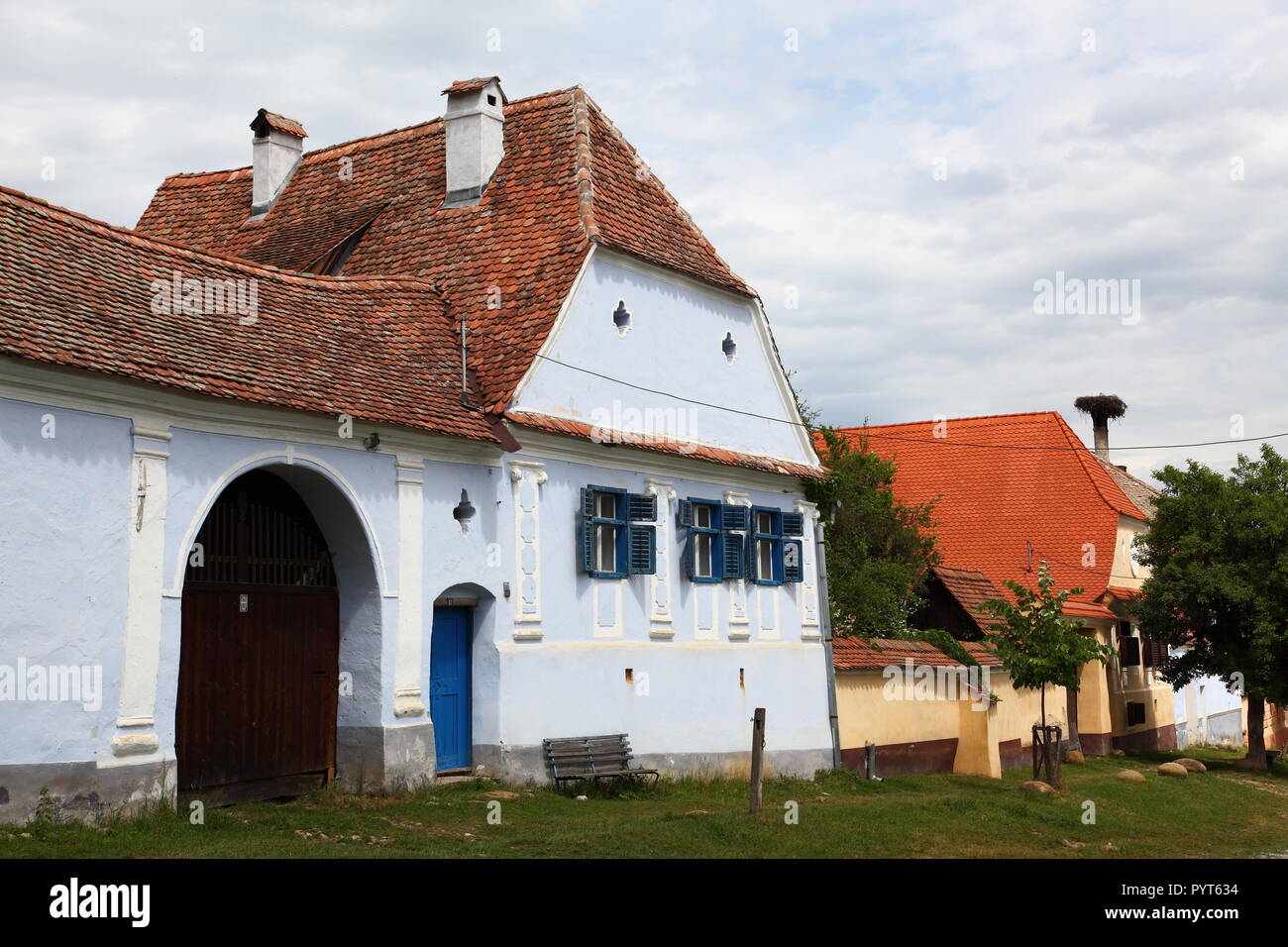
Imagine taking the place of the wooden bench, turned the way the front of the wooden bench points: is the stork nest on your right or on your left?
on your left

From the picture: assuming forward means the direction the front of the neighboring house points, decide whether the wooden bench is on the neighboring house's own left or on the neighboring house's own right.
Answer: on the neighboring house's own right

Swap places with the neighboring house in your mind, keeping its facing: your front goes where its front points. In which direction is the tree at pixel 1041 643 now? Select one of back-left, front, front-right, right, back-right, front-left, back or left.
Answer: front-right

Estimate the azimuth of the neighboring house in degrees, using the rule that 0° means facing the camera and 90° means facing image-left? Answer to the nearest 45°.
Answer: approximately 315°

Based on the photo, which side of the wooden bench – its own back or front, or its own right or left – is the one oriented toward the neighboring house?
left

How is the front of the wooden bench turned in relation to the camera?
facing the viewer and to the right of the viewer

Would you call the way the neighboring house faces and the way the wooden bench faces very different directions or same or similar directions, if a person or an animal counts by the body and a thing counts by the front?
same or similar directions

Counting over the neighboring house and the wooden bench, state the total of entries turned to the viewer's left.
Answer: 0

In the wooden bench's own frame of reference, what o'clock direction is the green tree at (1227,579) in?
The green tree is roughly at 9 o'clock from the wooden bench.

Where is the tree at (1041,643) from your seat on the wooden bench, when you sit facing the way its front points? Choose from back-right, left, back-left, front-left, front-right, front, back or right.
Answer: left
